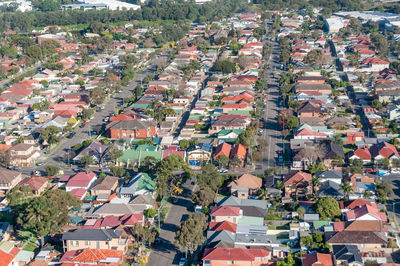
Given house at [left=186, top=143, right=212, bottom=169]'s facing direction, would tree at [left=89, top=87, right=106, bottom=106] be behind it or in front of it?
behind

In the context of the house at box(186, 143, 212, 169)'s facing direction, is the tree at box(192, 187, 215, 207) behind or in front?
in front

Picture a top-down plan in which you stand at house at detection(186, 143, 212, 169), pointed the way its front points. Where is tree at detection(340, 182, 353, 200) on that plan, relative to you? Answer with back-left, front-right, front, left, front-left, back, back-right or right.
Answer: front-left

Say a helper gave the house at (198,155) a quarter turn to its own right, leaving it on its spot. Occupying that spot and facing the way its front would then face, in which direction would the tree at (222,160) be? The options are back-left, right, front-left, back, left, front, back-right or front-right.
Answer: back-left

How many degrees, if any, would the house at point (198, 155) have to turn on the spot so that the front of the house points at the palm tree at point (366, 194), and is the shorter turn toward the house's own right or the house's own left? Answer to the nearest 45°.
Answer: approximately 45° to the house's own left

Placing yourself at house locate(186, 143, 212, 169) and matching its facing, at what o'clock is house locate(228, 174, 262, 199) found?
house locate(228, 174, 262, 199) is roughly at 11 o'clock from house locate(186, 143, 212, 169).

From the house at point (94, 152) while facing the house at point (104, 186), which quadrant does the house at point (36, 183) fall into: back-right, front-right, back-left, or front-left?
front-right

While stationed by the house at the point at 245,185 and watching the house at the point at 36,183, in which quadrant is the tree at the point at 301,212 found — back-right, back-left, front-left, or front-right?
back-left

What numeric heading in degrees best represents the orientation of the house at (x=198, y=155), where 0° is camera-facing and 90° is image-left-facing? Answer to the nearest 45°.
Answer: approximately 0°

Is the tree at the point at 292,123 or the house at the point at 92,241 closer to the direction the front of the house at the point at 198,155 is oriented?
the house

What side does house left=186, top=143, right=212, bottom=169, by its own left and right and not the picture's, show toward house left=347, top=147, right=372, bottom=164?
left

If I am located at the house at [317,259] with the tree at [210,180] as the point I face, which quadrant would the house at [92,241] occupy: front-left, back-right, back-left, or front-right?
front-left

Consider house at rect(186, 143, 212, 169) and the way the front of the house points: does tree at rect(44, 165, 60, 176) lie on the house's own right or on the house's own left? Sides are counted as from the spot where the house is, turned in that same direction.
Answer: on the house's own right
